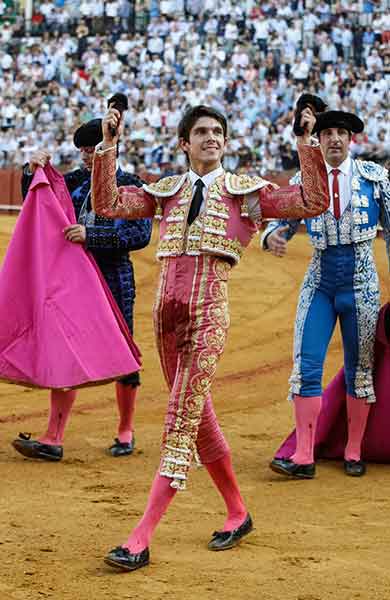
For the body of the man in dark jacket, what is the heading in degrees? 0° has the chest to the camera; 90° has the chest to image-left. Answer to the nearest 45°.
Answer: approximately 45°
